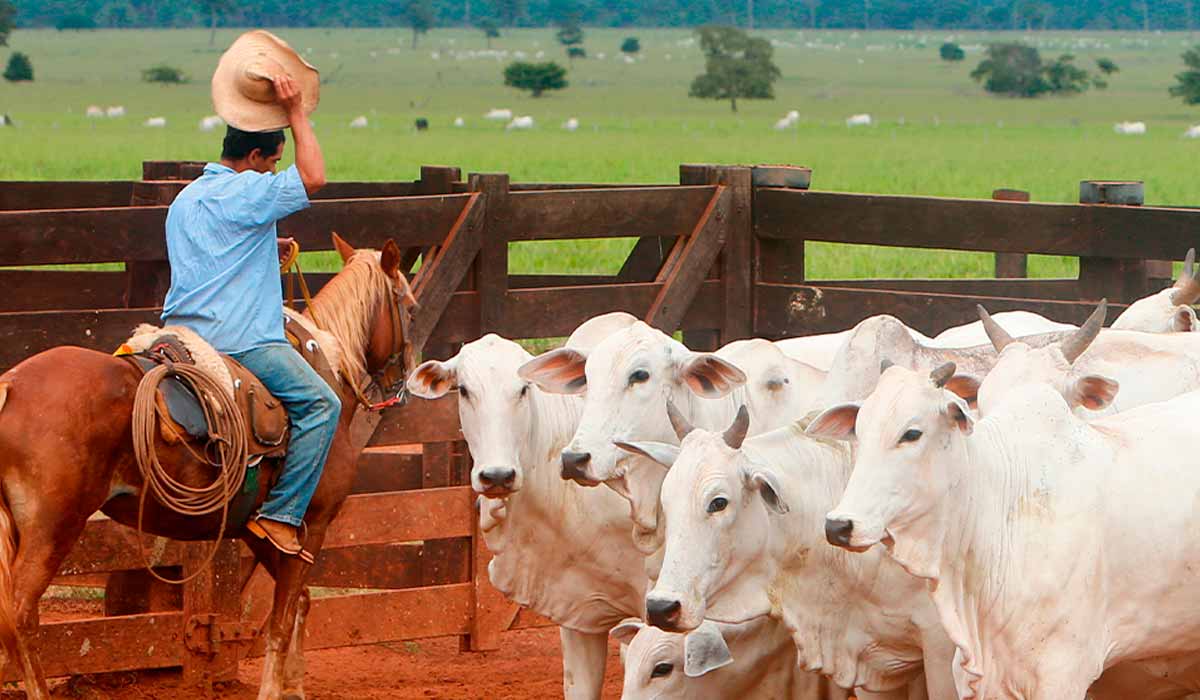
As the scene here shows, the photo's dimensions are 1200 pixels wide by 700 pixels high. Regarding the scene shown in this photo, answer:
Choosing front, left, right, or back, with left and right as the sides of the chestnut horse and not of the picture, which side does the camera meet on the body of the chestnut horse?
right

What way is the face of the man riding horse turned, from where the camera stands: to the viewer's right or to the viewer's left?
to the viewer's right

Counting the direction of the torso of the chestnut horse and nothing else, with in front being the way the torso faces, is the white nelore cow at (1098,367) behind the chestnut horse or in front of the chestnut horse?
in front

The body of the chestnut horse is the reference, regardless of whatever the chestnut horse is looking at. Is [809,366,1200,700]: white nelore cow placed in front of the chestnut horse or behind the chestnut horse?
in front

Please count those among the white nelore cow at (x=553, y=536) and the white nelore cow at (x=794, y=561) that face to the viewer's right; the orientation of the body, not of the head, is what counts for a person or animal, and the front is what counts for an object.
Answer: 0

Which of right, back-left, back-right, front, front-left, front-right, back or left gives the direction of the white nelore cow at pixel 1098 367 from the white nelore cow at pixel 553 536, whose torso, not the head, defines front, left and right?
back-left

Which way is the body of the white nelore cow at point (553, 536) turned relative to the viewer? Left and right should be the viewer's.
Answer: facing the viewer and to the left of the viewer

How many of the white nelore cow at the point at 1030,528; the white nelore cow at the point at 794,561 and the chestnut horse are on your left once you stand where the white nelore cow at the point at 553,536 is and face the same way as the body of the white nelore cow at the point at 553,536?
2

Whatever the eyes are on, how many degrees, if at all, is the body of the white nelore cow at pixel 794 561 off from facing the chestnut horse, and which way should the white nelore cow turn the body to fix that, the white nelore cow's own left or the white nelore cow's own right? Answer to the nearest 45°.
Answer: approximately 45° to the white nelore cow's own right

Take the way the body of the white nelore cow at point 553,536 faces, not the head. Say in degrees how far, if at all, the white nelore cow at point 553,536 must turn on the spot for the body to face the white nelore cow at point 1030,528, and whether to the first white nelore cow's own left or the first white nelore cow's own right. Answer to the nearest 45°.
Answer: approximately 90° to the first white nelore cow's own left

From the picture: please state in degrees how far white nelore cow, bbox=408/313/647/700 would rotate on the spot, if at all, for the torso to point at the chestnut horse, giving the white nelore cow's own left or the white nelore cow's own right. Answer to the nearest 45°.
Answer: approximately 45° to the white nelore cow's own right
